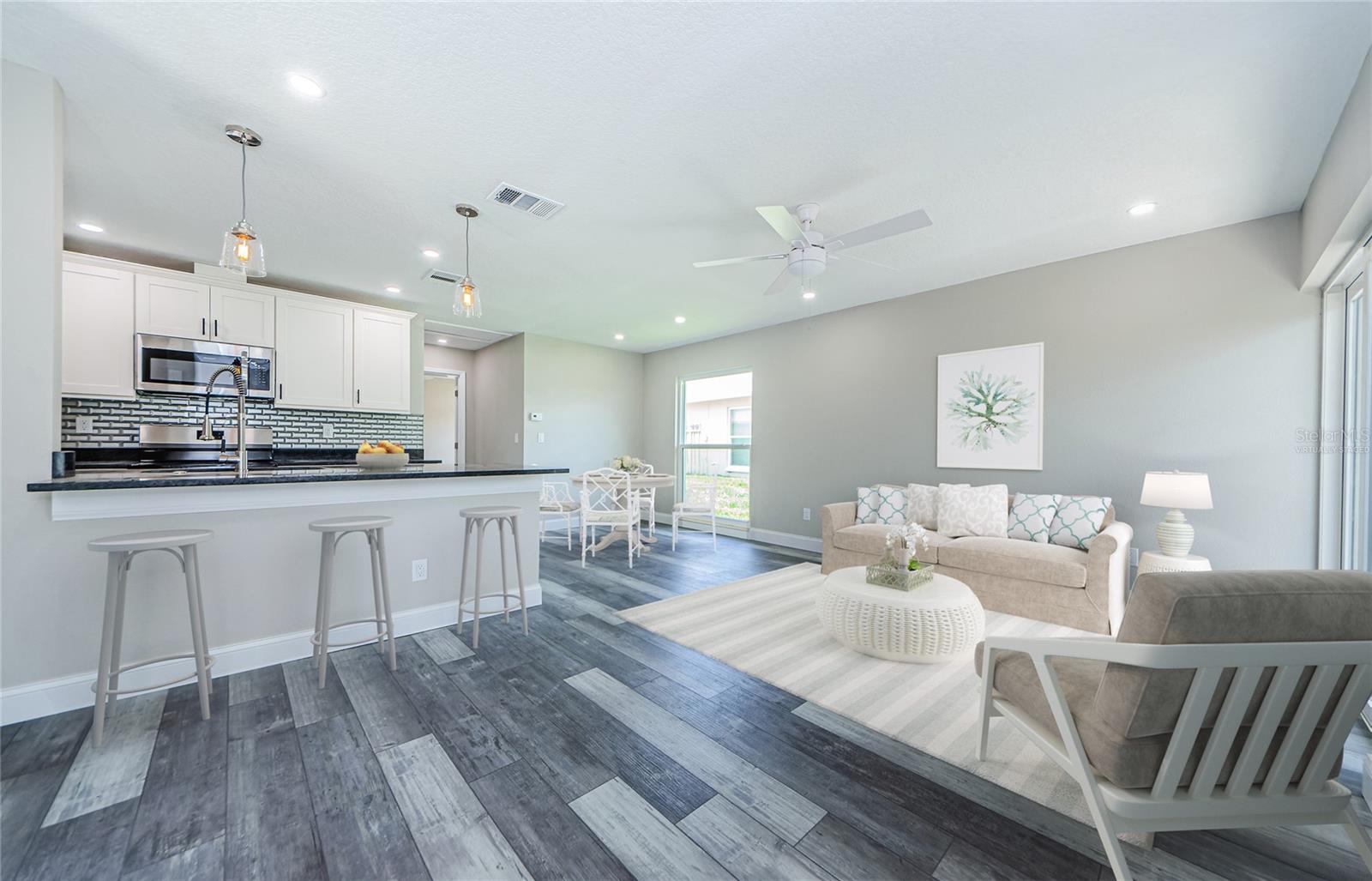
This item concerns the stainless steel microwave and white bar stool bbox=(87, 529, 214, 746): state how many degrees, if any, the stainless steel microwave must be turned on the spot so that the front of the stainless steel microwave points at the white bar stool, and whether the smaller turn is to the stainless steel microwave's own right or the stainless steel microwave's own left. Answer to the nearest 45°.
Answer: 0° — it already faces it

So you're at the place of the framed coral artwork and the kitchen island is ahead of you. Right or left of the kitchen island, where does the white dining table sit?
right

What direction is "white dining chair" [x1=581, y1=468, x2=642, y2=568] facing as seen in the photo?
away from the camera

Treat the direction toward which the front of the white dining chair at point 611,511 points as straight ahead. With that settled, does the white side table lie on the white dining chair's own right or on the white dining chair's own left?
on the white dining chair's own right

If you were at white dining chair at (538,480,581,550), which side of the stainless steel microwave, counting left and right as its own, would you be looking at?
left

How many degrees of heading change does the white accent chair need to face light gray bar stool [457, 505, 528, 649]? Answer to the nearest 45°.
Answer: approximately 45° to its left

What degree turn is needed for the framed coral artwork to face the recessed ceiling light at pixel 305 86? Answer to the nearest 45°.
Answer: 0° — it already faces it

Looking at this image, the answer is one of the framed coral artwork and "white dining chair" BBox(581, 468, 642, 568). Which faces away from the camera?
the white dining chair

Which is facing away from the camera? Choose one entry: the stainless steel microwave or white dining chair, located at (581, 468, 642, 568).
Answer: the white dining chair

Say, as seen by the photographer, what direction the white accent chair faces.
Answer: facing away from the viewer and to the left of the viewer
